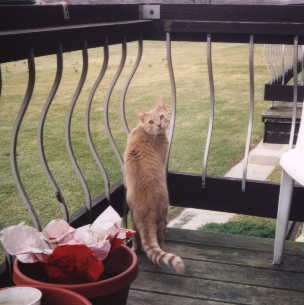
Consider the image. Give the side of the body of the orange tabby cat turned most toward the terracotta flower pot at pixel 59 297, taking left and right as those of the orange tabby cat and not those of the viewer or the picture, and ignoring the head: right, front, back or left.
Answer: back

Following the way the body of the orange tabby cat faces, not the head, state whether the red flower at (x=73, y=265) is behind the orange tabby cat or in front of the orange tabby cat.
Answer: behind

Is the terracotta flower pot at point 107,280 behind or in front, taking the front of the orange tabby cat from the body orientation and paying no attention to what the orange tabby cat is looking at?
behind

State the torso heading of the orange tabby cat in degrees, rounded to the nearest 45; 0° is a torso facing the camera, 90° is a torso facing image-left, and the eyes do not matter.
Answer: approximately 180°
